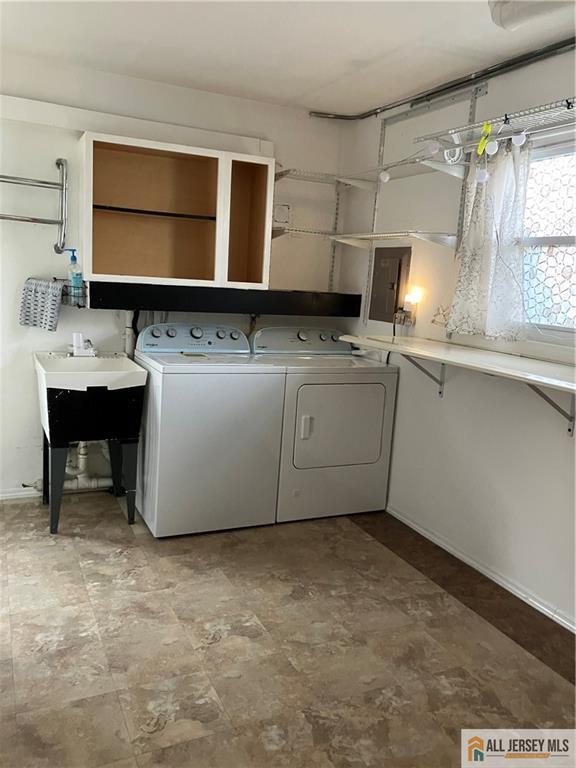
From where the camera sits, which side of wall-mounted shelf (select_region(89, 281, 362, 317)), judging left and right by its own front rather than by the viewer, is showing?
front

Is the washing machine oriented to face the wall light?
no

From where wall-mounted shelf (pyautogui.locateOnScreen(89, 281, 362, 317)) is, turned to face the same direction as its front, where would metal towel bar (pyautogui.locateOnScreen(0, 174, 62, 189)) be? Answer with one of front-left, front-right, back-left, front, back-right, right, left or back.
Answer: right

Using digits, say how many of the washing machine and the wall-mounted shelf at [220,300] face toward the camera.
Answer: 2

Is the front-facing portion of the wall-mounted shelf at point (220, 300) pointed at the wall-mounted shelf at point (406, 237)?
no

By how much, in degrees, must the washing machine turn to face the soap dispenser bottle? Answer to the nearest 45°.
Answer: approximately 135° to its right

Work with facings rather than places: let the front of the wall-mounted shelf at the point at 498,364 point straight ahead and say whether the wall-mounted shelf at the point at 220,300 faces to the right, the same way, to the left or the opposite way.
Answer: to the left

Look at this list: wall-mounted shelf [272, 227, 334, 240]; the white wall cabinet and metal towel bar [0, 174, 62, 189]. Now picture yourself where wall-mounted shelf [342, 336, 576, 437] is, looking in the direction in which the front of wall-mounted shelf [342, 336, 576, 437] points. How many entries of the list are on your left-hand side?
0

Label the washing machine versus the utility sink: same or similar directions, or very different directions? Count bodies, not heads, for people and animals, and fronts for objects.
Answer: same or similar directions

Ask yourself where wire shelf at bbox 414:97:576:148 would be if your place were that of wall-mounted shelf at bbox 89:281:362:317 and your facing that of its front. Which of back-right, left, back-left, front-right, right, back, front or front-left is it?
front-left

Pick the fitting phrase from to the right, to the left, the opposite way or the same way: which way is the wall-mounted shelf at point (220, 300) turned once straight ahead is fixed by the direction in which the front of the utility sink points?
the same way

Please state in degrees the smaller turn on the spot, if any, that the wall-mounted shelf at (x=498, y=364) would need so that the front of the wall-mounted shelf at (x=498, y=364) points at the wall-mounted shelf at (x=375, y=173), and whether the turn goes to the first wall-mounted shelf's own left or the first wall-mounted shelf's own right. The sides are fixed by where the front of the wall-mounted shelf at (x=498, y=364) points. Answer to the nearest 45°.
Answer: approximately 90° to the first wall-mounted shelf's own right

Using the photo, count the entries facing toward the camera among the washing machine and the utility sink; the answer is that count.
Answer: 2

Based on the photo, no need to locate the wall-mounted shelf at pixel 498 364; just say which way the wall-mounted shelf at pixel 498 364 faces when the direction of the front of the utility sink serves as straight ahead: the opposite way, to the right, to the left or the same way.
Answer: to the right

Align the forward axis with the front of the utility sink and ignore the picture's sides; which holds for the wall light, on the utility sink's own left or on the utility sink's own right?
on the utility sink's own left

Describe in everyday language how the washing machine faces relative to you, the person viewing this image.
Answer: facing the viewer

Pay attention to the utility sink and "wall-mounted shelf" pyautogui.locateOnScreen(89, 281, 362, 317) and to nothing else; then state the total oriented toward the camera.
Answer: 2
